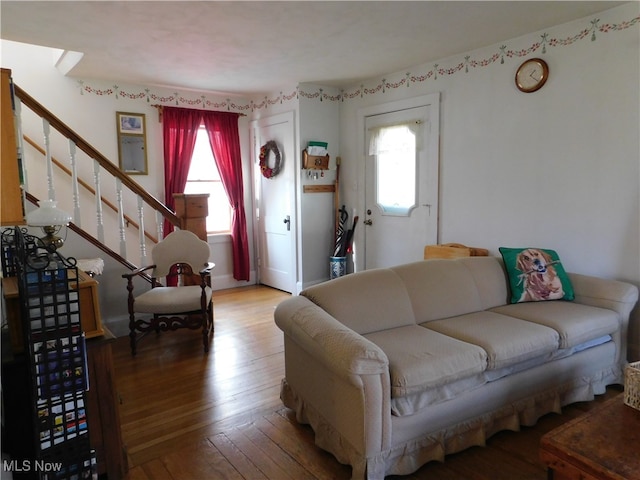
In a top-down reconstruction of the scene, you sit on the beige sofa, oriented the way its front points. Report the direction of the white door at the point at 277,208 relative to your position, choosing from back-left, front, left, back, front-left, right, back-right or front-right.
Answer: back

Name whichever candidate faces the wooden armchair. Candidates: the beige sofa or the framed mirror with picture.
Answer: the framed mirror with picture

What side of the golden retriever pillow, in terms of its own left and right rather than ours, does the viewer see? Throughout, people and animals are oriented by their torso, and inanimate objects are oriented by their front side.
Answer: front

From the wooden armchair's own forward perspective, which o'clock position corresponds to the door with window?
The door with window is roughly at 9 o'clock from the wooden armchair.

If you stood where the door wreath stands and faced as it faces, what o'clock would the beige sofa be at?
The beige sofa is roughly at 10 o'clock from the door wreath.

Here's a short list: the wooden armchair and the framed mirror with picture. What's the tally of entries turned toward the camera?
2

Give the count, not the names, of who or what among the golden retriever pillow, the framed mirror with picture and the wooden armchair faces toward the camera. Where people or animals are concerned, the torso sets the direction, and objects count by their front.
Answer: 3

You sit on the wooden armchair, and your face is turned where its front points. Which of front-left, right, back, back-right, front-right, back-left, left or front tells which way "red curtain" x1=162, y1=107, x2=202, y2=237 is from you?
back

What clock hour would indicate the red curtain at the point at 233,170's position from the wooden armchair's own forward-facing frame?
The red curtain is roughly at 7 o'clock from the wooden armchair.

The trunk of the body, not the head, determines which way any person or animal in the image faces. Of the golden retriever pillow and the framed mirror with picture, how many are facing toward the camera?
2

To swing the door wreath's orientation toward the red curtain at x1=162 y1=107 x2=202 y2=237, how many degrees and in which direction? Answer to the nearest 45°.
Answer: approximately 45° to its right

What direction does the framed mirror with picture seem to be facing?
toward the camera

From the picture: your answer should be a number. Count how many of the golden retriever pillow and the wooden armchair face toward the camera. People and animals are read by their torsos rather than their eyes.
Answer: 2

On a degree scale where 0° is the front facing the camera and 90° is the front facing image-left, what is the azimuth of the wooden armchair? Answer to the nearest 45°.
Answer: approximately 0°

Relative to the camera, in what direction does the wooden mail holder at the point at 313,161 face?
facing the viewer and to the right of the viewer

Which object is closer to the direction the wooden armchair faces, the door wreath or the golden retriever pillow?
the golden retriever pillow
